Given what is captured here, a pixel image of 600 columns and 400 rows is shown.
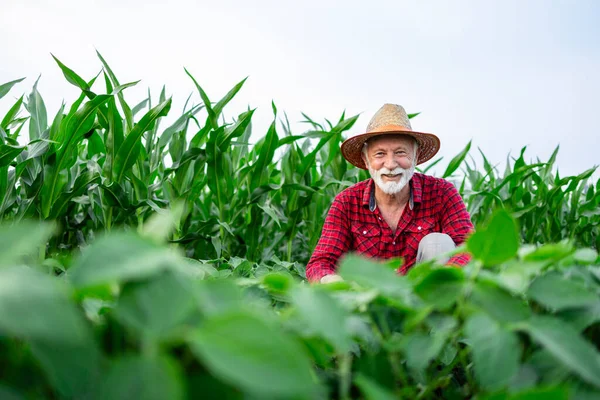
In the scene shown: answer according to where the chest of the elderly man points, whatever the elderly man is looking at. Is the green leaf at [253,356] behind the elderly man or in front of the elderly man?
in front

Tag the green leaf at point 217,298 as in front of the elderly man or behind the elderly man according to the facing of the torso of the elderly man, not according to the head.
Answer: in front

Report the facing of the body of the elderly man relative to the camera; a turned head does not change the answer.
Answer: toward the camera

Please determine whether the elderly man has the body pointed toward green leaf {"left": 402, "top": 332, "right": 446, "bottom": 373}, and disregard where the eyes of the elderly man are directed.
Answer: yes

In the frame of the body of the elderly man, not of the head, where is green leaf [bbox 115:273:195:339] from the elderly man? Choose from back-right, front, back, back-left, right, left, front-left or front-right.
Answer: front

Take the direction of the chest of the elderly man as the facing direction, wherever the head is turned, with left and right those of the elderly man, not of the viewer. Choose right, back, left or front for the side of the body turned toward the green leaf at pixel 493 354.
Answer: front

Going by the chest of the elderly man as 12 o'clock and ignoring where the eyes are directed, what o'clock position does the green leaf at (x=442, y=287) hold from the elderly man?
The green leaf is roughly at 12 o'clock from the elderly man.

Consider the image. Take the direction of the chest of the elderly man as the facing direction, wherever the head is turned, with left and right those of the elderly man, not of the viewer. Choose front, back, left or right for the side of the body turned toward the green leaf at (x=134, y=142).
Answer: right

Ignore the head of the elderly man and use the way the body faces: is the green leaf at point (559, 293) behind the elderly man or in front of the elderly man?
in front
